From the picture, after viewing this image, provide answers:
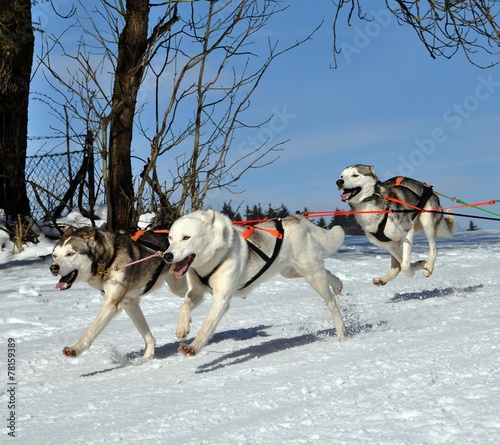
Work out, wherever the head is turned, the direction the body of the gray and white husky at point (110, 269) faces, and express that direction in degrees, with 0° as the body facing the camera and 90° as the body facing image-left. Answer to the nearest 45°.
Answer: approximately 45°

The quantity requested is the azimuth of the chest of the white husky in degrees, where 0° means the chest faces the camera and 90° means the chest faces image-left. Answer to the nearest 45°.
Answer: approximately 45°

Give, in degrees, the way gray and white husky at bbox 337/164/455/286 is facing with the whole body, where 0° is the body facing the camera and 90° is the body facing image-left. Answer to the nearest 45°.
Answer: approximately 45°

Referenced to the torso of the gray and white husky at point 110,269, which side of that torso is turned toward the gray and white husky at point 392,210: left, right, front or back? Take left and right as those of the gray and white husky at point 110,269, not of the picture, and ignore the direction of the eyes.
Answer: back

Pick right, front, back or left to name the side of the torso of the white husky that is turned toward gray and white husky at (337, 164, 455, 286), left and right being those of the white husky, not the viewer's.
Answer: back

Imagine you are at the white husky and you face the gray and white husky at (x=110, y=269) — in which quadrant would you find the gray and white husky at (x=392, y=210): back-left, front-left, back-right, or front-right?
back-right

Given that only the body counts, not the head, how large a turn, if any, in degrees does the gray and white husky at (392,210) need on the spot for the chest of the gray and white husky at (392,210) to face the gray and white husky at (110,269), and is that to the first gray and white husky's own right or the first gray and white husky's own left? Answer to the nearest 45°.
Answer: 0° — it already faces it
